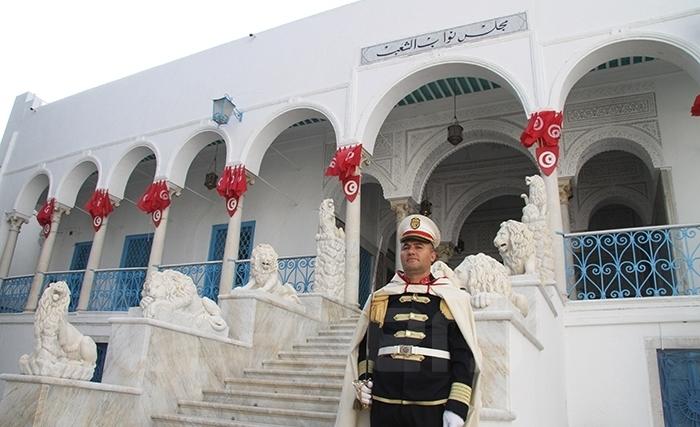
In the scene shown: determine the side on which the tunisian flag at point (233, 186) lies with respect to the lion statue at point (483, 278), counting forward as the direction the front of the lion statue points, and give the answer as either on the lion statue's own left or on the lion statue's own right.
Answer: on the lion statue's own right

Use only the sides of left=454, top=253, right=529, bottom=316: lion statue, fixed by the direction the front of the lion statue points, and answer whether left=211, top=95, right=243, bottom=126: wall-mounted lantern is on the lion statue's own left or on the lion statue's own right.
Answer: on the lion statue's own right

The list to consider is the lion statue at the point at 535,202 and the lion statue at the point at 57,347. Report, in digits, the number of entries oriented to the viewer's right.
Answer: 0

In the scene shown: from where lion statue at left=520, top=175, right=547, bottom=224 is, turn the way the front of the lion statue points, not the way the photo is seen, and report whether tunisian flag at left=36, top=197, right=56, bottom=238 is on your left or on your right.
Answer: on your right

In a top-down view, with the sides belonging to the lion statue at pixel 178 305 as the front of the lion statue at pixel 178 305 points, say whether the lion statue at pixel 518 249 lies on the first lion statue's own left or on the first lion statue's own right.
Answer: on the first lion statue's own left

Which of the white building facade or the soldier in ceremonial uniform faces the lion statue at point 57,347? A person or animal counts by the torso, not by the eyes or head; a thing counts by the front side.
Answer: the white building facade

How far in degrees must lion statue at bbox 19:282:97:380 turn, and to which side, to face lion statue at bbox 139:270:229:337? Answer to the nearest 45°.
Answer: approximately 135° to its left

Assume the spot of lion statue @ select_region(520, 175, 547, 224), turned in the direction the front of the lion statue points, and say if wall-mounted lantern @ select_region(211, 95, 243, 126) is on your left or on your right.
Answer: on your right

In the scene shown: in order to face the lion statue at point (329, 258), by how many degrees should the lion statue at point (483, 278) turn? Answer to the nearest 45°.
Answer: approximately 90° to its right

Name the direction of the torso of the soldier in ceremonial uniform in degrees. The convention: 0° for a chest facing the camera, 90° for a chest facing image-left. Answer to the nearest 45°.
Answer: approximately 0°

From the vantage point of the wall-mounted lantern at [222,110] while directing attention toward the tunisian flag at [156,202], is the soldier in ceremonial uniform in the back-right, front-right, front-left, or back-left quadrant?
back-left

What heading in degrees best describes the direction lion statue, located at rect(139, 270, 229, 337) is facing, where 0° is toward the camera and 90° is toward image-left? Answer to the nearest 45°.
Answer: approximately 45°

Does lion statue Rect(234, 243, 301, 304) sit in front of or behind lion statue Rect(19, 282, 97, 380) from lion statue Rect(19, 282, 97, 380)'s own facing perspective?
behind

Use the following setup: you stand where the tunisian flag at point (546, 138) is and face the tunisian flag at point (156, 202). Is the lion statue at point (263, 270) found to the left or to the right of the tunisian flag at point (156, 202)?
left
